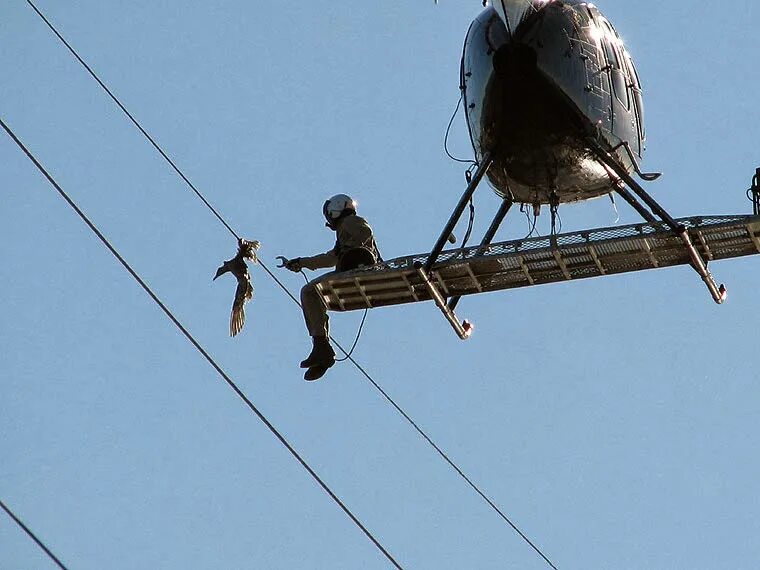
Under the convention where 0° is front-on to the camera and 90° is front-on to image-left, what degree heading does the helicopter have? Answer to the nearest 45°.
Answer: approximately 180°

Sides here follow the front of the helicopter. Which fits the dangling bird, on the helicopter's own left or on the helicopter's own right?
on the helicopter's own left
